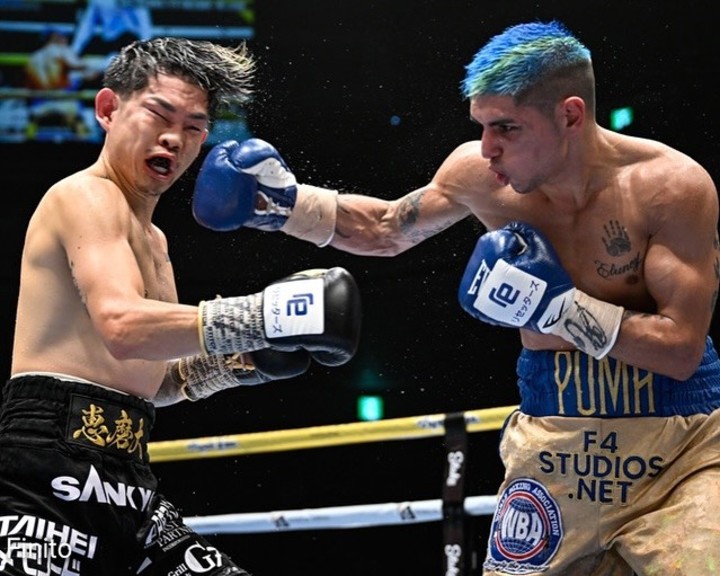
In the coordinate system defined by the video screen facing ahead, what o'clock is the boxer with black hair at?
The boxer with black hair is roughly at 12 o'clock from the video screen.

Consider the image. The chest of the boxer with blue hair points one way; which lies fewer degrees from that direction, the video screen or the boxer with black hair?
the boxer with black hair

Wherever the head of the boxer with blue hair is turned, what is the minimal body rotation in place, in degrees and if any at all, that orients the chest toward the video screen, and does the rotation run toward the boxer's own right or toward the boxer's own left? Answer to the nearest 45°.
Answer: approximately 90° to the boxer's own right

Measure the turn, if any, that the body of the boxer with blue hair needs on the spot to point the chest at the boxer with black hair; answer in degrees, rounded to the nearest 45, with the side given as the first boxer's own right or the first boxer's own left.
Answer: approximately 45° to the first boxer's own right

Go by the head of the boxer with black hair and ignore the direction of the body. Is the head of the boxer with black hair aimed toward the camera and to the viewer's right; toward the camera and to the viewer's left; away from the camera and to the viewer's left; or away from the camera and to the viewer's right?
toward the camera and to the viewer's right

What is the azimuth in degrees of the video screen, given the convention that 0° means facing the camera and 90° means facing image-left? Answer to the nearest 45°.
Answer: approximately 0°
